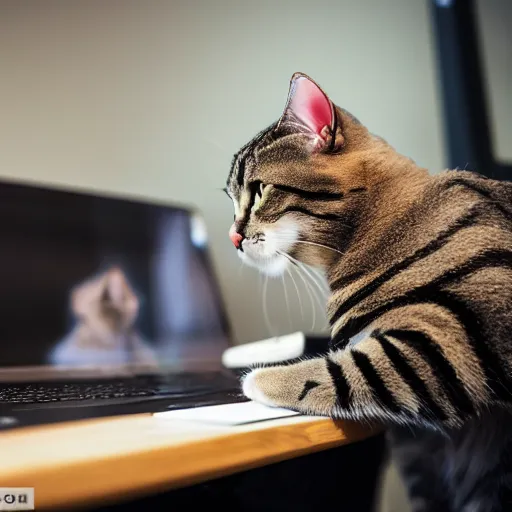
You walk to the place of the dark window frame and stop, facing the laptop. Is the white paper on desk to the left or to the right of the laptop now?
left

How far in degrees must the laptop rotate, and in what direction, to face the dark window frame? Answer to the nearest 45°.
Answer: approximately 45° to its left

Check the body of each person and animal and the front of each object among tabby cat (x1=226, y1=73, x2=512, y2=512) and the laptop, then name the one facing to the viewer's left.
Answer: the tabby cat

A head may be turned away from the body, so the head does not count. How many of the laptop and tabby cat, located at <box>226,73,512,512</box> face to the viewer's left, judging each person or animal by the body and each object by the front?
1

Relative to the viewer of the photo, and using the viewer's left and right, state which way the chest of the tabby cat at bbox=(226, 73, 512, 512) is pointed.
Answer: facing to the left of the viewer

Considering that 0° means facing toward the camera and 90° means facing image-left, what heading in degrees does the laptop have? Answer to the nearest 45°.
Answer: approximately 315°

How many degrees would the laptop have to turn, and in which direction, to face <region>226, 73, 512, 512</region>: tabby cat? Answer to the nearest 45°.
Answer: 0° — it already faces it

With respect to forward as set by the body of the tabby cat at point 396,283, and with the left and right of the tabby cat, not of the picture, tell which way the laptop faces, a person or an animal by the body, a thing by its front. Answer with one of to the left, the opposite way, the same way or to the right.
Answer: the opposite way
